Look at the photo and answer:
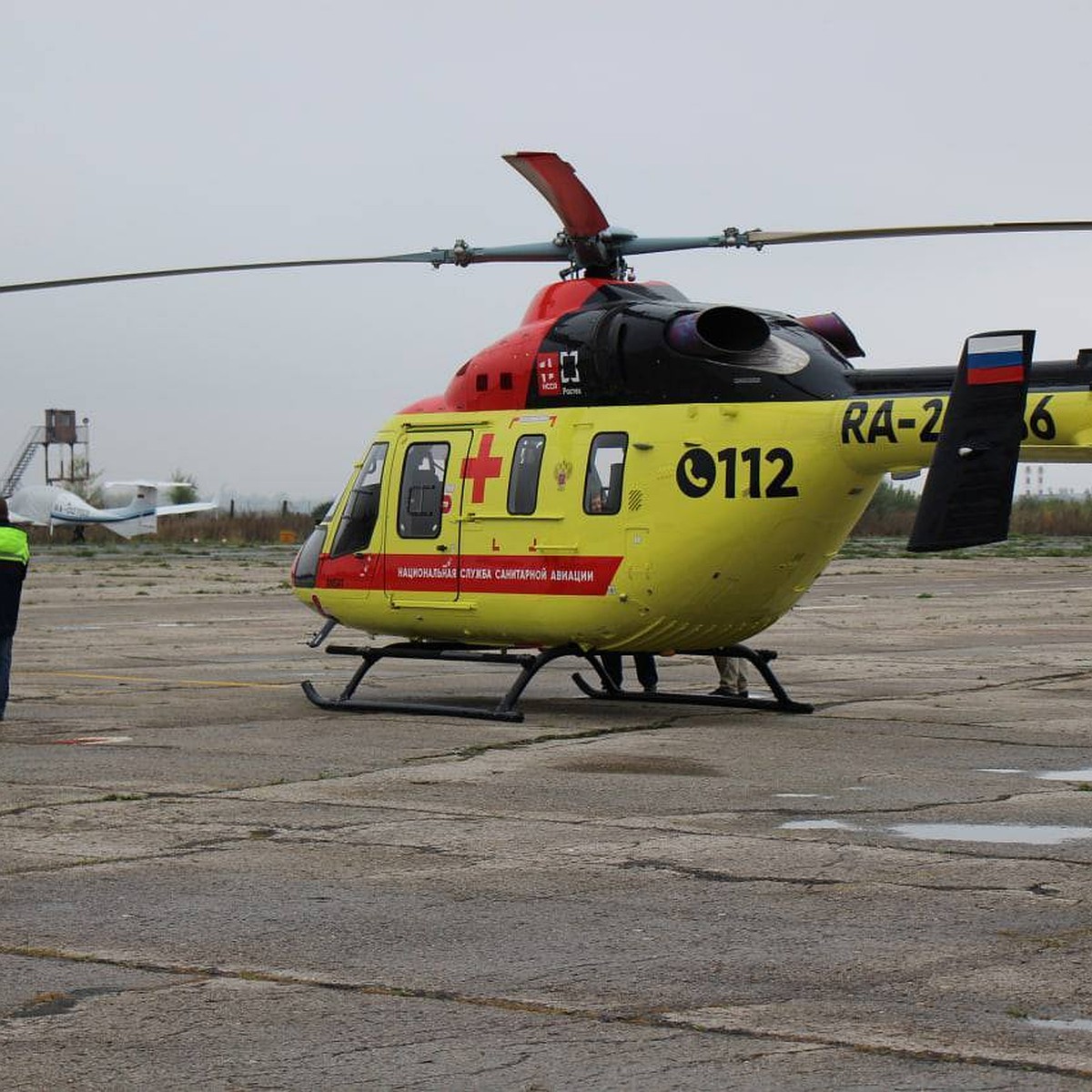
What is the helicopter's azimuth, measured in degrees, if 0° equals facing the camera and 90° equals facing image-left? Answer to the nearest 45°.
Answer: approximately 135°

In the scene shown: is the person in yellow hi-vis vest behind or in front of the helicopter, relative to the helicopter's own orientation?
in front
